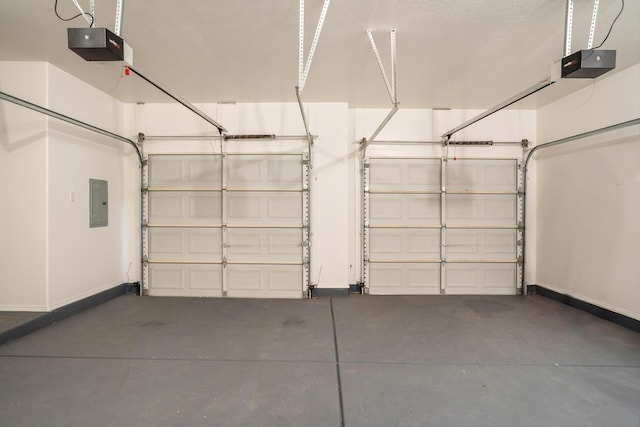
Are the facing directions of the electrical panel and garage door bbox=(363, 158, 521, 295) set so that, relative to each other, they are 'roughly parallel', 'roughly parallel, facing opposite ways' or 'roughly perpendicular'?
roughly perpendicular

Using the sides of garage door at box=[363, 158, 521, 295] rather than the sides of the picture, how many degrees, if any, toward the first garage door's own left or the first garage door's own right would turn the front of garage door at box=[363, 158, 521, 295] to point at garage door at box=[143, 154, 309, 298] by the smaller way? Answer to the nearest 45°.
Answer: approximately 135° to the first garage door's own left

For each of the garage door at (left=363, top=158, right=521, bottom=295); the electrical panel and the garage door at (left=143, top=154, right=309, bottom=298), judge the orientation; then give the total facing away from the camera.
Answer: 2

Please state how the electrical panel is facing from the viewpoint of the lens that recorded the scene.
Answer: facing the viewer and to the right of the viewer

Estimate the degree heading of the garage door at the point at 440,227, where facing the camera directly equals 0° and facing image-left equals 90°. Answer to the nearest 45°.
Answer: approximately 180°

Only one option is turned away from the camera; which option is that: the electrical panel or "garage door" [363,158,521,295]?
the garage door

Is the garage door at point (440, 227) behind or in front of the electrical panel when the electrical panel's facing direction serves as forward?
in front

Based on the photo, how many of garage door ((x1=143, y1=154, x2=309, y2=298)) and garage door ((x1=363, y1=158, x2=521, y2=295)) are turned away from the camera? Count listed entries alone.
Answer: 2

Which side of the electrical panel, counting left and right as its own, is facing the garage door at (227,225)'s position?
front

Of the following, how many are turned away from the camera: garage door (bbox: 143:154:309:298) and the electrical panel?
1

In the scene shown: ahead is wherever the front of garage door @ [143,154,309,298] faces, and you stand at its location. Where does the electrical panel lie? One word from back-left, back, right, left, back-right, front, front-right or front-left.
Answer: right
